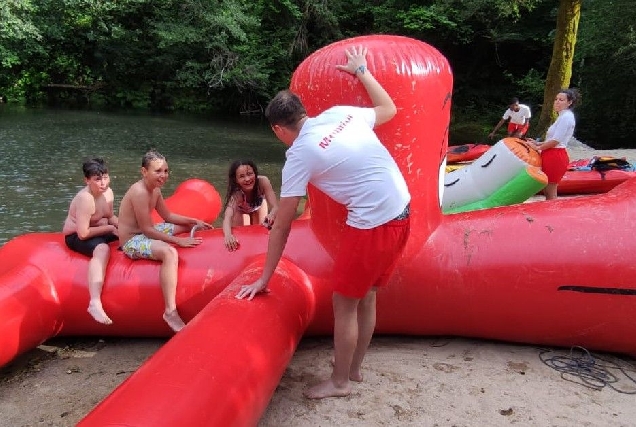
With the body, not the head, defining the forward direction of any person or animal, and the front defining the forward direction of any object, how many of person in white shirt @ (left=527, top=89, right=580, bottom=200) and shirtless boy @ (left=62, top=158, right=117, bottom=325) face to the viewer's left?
1

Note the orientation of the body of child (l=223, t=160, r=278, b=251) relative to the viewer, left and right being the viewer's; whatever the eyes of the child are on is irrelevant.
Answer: facing the viewer

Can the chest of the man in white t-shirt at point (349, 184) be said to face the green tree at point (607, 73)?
no

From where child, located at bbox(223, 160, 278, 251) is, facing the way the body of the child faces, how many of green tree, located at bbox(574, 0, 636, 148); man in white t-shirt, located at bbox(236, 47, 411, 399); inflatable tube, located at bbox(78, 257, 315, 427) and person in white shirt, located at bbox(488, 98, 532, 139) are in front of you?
2

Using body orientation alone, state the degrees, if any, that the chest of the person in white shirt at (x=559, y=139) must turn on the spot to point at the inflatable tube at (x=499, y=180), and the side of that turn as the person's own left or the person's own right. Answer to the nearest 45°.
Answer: approximately 45° to the person's own left

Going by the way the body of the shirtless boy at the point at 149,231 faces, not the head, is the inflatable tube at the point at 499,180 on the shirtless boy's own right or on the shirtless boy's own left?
on the shirtless boy's own left

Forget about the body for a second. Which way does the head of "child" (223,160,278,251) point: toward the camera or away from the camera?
toward the camera

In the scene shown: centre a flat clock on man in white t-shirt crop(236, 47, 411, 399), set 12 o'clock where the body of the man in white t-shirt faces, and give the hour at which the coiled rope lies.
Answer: The coiled rope is roughly at 4 o'clock from the man in white t-shirt.

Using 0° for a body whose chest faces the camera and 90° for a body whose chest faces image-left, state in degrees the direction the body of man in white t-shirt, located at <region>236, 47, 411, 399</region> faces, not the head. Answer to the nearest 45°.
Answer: approximately 135°

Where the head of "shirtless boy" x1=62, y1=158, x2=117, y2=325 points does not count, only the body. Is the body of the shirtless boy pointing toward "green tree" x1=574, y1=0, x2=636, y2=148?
no

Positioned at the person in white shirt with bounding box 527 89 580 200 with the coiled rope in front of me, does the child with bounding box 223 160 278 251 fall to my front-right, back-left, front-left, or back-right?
front-right

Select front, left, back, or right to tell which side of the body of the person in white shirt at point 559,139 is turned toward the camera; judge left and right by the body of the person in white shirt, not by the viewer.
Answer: left

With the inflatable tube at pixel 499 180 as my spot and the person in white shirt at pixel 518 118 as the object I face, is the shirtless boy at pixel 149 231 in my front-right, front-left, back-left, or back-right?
back-left
